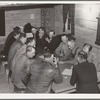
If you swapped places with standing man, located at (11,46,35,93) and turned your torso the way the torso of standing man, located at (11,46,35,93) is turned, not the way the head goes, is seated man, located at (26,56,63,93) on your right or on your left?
on your right

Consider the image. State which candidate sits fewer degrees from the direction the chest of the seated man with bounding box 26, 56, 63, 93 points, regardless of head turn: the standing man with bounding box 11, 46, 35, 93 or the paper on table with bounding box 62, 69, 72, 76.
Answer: the paper on table

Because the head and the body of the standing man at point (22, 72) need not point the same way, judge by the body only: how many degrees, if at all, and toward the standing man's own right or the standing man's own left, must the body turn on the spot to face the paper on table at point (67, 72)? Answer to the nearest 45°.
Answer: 0° — they already face it

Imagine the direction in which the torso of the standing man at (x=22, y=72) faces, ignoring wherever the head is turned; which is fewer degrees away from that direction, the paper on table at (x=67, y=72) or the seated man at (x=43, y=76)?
the paper on table

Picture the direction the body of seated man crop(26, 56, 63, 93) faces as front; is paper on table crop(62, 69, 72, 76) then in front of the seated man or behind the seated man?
in front

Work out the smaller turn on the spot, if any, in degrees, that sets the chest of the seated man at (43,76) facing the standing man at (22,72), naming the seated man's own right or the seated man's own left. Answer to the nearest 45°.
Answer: approximately 90° to the seated man's own left

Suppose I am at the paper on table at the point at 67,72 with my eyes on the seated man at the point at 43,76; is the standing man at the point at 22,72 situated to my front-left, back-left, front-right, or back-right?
front-right

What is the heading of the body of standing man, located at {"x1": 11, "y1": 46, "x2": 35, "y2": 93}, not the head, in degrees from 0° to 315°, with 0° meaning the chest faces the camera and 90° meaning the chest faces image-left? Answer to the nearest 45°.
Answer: approximately 270°

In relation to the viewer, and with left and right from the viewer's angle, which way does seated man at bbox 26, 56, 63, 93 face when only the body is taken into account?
facing away from the viewer and to the right of the viewer
